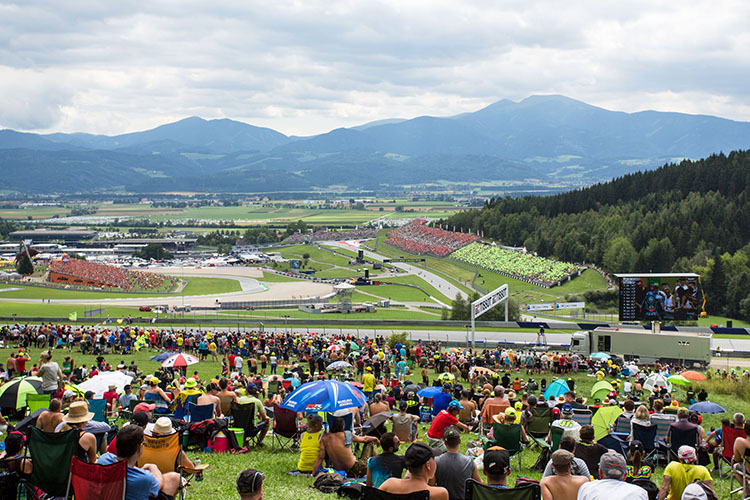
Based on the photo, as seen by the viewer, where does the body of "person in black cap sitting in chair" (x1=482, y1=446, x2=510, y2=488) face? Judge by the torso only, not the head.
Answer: away from the camera

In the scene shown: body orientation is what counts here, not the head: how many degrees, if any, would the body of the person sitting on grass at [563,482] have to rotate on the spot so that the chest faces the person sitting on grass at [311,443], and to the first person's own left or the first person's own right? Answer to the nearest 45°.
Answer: approximately 45° to the first person's own left

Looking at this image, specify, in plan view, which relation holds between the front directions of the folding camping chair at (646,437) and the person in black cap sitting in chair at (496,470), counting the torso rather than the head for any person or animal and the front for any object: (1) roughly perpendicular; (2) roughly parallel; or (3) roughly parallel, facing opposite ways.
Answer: roughly parallel

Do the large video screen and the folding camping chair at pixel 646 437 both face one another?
yes

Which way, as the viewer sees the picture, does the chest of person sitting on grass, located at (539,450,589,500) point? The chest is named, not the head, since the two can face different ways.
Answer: away from the camera

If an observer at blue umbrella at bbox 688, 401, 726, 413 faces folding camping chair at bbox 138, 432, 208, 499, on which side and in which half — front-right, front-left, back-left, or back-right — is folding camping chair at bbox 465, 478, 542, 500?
front-left

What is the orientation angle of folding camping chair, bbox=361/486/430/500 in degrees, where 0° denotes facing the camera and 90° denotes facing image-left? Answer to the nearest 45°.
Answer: approximately 180°

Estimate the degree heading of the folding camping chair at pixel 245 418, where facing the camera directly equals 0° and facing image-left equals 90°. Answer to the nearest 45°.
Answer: approximately 225°

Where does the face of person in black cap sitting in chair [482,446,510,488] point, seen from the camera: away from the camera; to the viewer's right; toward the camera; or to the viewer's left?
away from the camera

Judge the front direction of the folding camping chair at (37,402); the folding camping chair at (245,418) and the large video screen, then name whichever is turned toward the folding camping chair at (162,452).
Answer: the large video screen

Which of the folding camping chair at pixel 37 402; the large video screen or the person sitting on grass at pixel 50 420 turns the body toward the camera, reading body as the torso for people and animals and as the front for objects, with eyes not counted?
the large video screen

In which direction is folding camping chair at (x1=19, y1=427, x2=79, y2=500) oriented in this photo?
away from the camera

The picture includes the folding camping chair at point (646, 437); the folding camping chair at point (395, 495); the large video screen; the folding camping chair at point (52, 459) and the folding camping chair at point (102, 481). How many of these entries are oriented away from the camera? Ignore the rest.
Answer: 4

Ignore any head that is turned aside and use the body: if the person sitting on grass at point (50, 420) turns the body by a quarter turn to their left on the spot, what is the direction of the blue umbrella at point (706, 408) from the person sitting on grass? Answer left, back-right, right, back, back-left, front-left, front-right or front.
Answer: back

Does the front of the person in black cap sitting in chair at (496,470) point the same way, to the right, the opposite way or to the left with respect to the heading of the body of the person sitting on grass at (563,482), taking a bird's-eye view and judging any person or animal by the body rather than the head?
the same way

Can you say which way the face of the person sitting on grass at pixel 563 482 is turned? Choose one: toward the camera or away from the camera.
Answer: away from the camera

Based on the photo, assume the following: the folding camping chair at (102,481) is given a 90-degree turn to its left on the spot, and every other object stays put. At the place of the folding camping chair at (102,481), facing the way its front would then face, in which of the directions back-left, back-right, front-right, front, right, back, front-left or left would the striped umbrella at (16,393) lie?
right

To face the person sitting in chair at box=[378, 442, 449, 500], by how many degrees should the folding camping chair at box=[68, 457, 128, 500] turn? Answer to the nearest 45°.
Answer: approximately 135° to its right

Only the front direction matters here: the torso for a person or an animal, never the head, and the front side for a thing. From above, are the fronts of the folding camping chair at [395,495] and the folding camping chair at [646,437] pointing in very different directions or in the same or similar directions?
same or similar directions

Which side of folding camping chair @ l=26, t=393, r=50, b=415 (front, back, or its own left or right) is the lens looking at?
back

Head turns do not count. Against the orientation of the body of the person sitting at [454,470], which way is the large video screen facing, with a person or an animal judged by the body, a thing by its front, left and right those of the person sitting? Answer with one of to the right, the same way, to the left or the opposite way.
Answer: the opposite way

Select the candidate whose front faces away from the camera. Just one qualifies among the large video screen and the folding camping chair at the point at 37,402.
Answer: the folding camping chair
